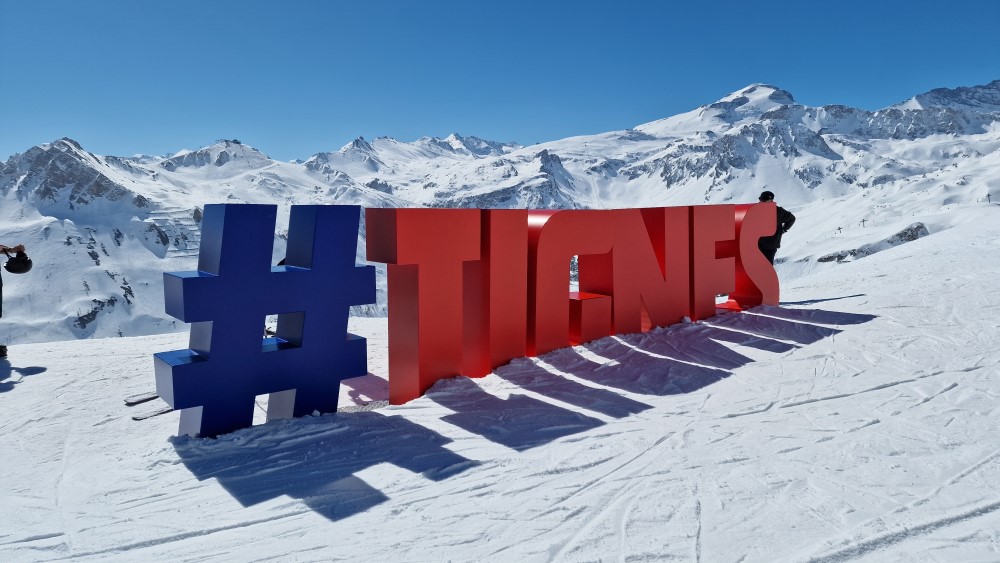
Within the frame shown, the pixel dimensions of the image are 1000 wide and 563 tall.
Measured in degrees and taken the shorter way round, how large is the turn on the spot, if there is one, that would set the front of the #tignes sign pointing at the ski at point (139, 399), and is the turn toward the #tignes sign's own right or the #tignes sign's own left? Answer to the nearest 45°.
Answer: approximately 135° to the #tignes sign's own right

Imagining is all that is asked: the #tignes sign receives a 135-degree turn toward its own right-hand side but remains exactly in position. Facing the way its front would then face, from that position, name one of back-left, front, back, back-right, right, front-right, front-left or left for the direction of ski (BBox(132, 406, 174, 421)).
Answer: front

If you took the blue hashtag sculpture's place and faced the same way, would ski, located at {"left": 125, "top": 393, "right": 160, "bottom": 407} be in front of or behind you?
behind

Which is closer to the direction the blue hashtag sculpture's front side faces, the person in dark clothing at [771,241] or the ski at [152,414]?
the person in dark clothing

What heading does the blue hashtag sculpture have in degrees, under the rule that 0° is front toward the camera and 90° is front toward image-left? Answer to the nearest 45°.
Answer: approximately 315°

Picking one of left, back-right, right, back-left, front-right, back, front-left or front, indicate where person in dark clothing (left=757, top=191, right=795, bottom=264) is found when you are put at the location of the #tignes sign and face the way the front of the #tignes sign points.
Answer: left
